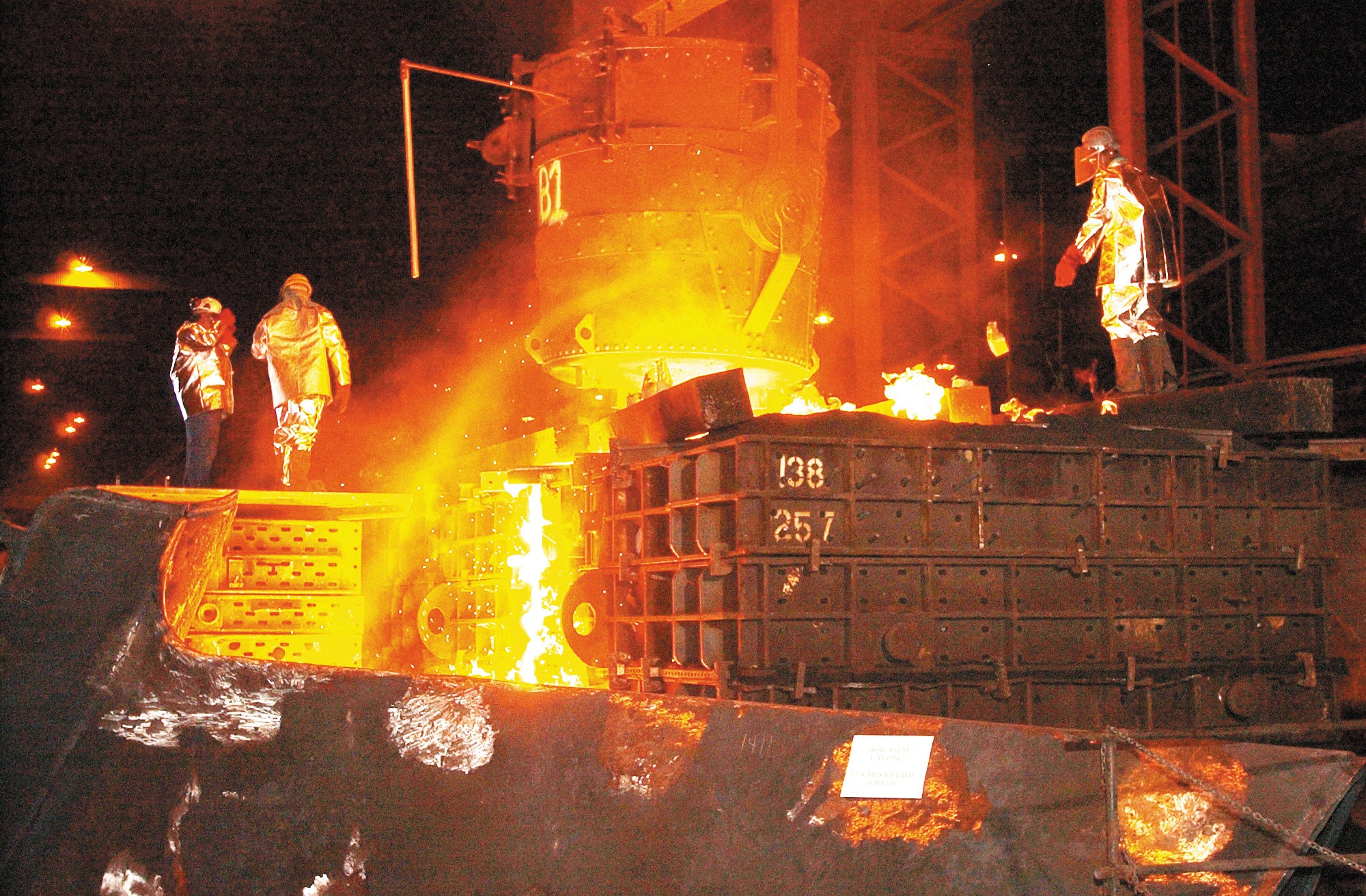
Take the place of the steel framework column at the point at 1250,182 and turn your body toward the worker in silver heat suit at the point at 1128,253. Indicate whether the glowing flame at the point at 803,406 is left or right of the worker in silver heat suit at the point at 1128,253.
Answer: right

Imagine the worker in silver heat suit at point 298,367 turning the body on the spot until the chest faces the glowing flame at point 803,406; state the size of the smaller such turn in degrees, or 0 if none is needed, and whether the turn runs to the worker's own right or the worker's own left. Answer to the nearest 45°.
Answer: approximately 90° to the worker's own right

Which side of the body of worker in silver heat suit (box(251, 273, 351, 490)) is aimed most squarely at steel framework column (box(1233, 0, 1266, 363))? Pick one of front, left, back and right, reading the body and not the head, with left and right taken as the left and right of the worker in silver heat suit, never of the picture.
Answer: right

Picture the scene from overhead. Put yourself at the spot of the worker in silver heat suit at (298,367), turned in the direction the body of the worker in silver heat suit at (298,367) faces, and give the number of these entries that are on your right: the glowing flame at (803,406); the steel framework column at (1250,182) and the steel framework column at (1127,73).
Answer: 3

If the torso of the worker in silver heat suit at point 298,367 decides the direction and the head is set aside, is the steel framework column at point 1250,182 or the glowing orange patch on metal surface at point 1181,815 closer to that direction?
the steel framework column

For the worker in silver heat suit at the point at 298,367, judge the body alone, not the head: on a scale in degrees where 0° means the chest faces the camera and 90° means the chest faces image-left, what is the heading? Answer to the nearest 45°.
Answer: approximately 180°

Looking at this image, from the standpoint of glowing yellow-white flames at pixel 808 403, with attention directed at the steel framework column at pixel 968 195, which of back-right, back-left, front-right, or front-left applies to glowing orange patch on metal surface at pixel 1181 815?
back-right

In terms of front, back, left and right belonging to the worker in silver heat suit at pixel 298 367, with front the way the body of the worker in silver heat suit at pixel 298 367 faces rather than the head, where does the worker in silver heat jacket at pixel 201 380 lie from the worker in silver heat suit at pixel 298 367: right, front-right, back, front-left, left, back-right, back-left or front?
back-left

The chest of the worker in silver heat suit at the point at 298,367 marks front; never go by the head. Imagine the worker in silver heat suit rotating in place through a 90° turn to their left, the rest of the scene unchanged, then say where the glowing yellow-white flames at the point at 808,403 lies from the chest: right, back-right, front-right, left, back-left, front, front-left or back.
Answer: back

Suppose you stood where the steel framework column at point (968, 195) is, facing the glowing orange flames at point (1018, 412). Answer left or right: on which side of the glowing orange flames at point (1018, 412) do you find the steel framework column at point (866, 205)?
right

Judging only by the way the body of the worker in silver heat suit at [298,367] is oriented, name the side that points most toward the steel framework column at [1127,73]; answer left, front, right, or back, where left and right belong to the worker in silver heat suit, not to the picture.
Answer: right

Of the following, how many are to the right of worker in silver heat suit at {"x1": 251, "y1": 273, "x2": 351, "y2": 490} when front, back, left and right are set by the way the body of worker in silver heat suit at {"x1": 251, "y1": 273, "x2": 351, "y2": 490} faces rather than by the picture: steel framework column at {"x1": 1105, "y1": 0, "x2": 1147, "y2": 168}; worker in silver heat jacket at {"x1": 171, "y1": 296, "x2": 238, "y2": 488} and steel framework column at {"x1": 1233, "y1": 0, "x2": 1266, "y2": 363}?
2
